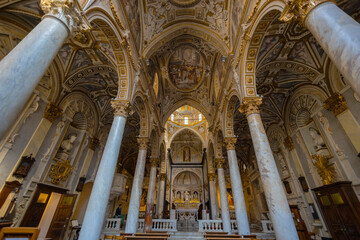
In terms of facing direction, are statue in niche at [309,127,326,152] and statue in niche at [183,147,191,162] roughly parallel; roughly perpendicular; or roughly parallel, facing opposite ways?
roughly perpendicular

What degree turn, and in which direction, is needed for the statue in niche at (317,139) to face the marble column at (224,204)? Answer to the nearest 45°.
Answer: approximately 45° to its right

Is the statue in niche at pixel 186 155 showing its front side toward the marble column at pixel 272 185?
yes

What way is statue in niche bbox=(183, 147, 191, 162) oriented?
toward the camera

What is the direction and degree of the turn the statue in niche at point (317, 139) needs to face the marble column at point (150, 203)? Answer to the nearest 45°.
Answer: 0° — it already faces it

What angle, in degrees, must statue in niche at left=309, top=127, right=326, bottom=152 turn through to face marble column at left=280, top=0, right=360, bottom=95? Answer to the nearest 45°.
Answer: approximately 45° to its left

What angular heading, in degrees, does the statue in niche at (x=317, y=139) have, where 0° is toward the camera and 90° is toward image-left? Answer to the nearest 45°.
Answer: approximately 45°

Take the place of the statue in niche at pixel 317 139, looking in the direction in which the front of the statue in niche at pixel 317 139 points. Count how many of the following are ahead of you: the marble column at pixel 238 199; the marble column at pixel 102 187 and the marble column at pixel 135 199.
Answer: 3

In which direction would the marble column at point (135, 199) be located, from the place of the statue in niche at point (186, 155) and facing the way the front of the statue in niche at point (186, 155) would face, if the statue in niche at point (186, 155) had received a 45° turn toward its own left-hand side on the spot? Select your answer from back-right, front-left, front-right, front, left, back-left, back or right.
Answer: front-right

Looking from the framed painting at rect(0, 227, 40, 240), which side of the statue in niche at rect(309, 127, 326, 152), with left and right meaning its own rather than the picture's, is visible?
front

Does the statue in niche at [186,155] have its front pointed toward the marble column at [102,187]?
yes

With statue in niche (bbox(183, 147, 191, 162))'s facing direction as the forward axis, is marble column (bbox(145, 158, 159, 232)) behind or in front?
in front

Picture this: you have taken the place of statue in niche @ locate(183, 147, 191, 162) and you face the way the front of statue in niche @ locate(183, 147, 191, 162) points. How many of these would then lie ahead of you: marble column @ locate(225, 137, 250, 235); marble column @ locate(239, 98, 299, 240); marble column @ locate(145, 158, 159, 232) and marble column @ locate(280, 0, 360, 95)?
4

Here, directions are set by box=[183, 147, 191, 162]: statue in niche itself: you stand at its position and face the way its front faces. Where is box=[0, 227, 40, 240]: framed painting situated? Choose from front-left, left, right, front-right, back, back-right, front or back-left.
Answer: front

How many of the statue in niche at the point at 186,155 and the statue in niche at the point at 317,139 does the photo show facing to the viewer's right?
0

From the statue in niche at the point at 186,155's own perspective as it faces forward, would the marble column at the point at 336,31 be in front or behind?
in front
